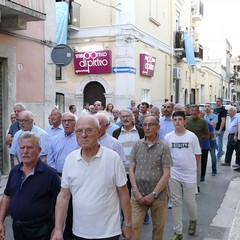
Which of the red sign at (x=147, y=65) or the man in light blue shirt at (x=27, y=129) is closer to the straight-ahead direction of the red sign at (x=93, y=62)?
the man in light blue shirt

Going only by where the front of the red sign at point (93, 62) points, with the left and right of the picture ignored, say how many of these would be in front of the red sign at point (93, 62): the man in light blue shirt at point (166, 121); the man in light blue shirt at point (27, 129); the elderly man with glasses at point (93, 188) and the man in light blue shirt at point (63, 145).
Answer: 4

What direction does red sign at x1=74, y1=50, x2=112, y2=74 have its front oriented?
toward the camera

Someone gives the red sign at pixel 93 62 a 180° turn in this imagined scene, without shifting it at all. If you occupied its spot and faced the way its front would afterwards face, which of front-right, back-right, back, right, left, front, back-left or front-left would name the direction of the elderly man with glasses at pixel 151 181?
back

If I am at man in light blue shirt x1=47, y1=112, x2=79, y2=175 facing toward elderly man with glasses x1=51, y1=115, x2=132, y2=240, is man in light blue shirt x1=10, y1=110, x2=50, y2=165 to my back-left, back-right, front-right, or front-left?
back-right

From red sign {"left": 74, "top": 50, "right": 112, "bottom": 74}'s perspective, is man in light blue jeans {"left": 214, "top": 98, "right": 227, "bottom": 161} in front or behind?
in front

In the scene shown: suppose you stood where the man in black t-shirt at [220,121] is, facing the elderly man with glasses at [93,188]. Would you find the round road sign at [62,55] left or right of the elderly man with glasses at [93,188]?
right

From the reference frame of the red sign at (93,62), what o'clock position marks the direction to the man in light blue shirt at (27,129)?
The man in light blue shirt is roughly at 12 o'clock from the red sign.

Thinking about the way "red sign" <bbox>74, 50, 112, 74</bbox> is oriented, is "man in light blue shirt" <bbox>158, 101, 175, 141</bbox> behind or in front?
in front

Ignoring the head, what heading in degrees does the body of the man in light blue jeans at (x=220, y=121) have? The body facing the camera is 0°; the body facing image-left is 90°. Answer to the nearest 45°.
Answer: approximately 45°

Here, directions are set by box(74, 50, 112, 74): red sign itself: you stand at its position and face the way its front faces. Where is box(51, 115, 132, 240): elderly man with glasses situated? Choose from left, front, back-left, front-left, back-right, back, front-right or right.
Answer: front

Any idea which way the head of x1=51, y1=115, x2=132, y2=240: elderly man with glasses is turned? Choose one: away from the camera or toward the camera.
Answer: toward the camera

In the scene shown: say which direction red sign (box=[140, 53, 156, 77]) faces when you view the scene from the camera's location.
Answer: facing the viewer and to the right of the viewer
